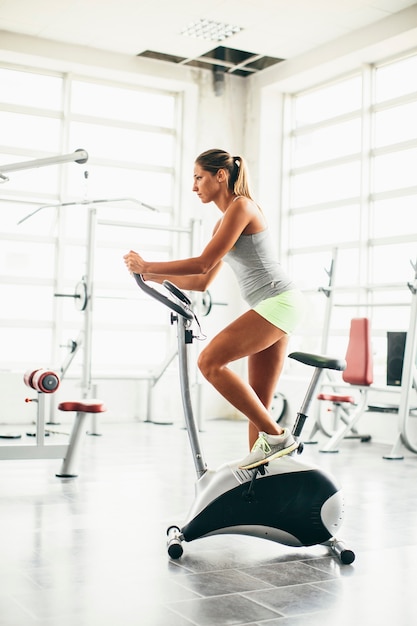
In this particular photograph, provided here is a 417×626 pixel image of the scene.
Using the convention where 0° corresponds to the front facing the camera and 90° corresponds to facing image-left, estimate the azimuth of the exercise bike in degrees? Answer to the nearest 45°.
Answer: approximately 90°

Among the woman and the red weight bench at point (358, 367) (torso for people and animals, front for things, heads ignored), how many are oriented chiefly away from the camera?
0

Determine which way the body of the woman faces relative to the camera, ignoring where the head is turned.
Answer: to the viewer's left

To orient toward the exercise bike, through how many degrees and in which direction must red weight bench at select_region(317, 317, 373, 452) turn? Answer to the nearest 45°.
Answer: approximately 45° to its left

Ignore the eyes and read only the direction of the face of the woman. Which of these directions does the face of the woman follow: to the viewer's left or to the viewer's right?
to the viewer's left

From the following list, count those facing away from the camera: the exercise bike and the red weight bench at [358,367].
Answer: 0

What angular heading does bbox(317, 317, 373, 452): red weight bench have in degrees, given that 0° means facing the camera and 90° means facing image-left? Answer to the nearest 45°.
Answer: approximately 45°

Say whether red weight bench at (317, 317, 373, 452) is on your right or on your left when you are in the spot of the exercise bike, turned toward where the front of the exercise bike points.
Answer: on your right

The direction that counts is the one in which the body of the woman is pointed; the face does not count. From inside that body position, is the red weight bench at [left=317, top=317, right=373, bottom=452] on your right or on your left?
on your right

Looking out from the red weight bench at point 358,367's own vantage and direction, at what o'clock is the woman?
The woman is roughly at 11 o'clock from the red weight bench.
